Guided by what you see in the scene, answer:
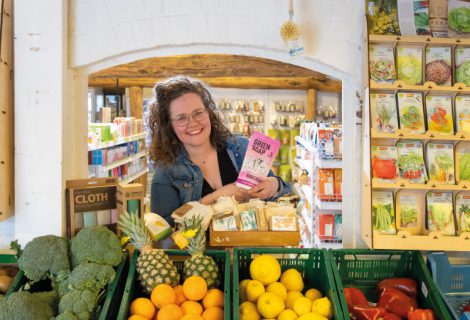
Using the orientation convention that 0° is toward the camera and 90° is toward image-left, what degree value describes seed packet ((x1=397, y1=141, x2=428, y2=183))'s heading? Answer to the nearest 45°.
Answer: approximately 0°

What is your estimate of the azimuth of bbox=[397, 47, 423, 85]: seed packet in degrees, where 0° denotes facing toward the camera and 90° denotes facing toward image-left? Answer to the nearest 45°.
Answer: approximately 0°
